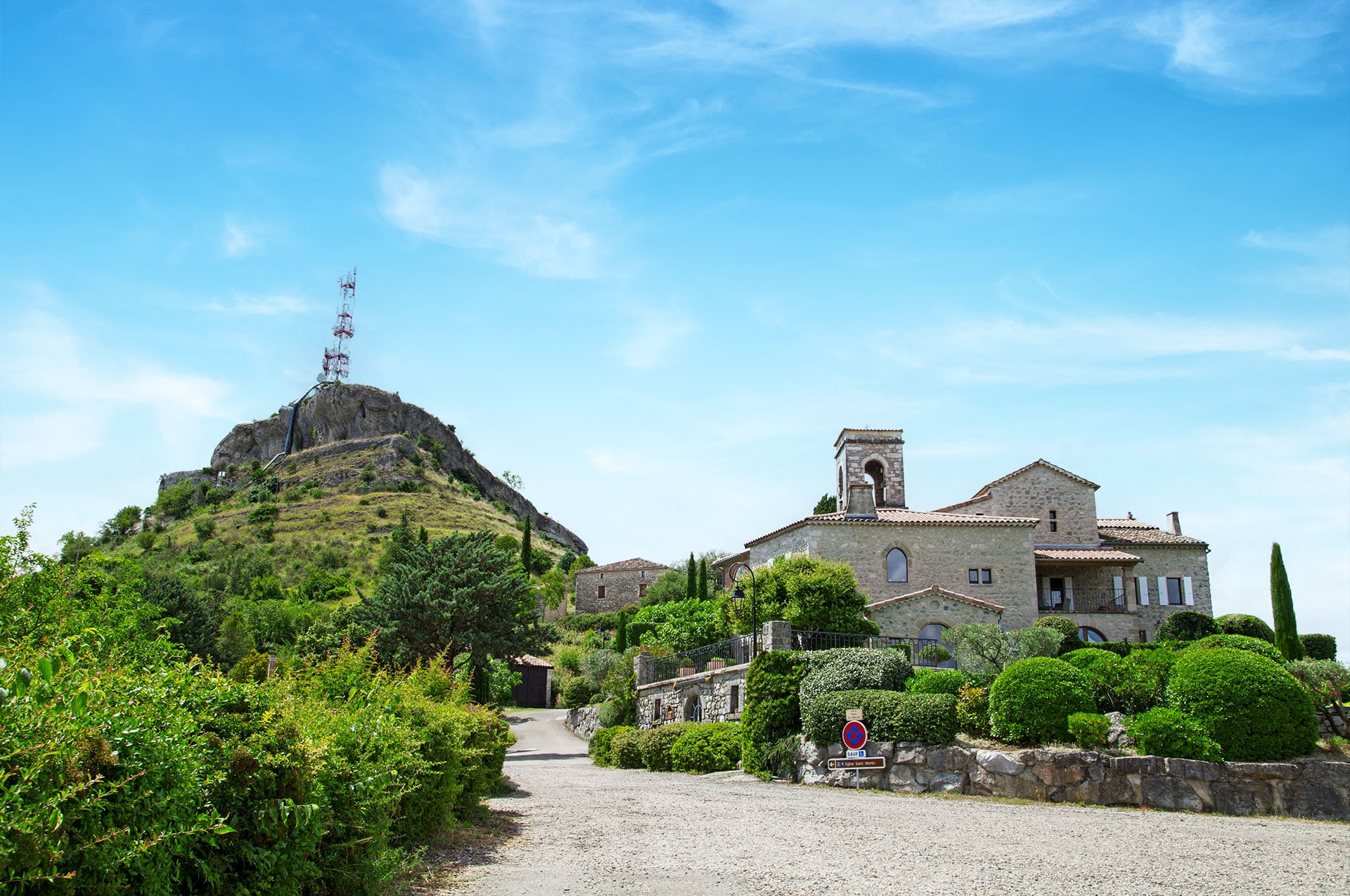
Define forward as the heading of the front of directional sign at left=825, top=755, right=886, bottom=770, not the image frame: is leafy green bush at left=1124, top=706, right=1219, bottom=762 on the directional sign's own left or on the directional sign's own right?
on the directional sign's own left

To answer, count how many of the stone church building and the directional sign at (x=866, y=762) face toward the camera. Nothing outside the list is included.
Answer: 2

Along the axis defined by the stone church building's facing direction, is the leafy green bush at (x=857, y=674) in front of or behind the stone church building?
in front

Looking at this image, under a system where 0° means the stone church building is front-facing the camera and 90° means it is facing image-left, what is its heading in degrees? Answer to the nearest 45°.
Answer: approximately 0°

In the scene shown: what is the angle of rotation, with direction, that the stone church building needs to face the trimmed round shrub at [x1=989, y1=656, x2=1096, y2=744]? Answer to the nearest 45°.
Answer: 0° — it already faces it

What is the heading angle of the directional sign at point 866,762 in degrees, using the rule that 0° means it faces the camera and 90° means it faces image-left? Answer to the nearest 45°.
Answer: approximately 0°
